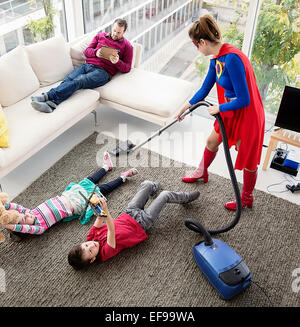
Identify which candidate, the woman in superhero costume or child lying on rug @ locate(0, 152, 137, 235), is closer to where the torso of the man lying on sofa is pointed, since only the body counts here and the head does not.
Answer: the child lying on rug

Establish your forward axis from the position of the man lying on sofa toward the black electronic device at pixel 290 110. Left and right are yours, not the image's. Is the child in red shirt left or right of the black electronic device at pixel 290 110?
right

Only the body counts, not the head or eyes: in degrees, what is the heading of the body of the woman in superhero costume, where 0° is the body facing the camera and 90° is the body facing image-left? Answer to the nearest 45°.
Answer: approximately 45°

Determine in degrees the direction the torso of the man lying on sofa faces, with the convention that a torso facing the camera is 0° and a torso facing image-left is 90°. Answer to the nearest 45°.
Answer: approximately 45°

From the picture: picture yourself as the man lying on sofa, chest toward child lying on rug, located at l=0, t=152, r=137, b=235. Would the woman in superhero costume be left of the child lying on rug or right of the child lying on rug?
left
